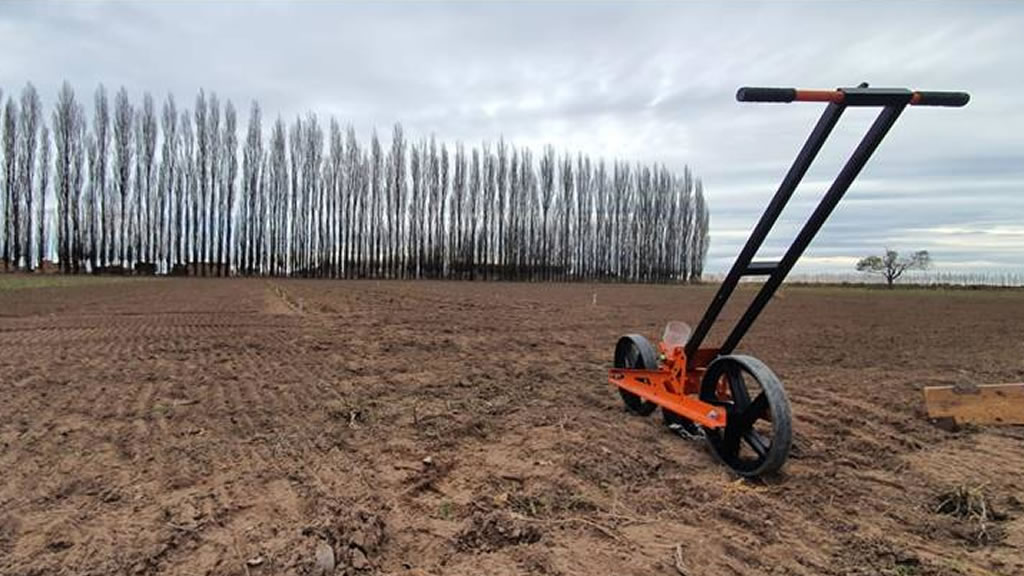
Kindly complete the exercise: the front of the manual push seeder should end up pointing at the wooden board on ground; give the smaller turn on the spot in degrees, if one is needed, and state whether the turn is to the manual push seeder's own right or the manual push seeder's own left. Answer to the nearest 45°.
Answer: approximately 90° to the manual push seeder's own right

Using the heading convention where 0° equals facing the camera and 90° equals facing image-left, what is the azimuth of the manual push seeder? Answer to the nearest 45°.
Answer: approximately 135°
